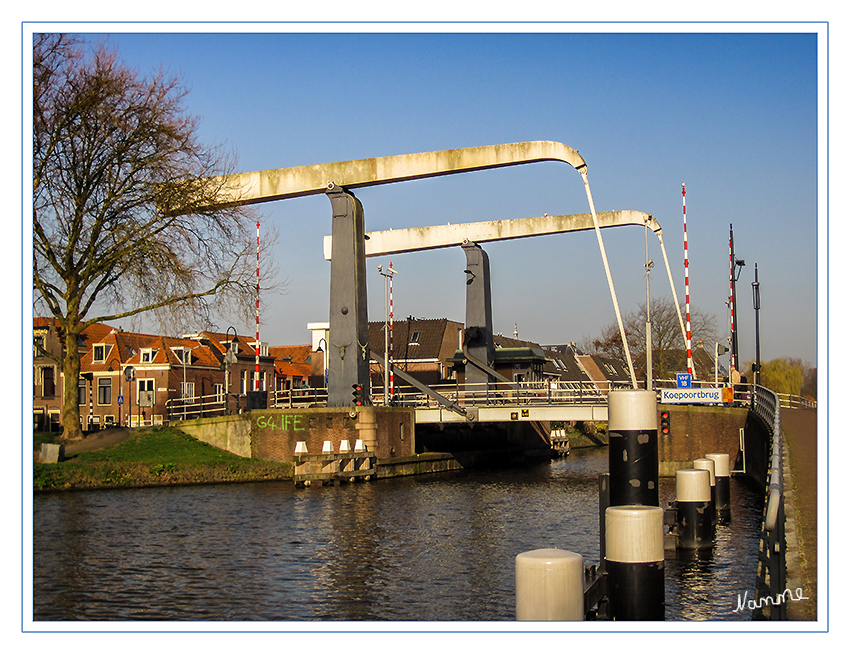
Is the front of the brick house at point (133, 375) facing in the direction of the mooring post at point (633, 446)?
yes

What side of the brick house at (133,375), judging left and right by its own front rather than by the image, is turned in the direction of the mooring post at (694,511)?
front

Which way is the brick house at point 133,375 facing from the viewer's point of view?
toward the camera

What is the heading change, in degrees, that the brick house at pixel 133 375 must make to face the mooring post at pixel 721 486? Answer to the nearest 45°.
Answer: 0° — it already faces it

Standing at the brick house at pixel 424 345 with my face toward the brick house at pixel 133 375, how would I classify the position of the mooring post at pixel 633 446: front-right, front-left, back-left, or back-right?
front-left

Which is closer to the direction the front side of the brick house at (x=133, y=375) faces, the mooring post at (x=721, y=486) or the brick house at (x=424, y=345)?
the mooring post

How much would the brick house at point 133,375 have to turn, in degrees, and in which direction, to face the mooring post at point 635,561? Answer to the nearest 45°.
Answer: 0° — it already faces it

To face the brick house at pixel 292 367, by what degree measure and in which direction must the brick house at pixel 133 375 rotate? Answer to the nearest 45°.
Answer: approximately 135° to its left
